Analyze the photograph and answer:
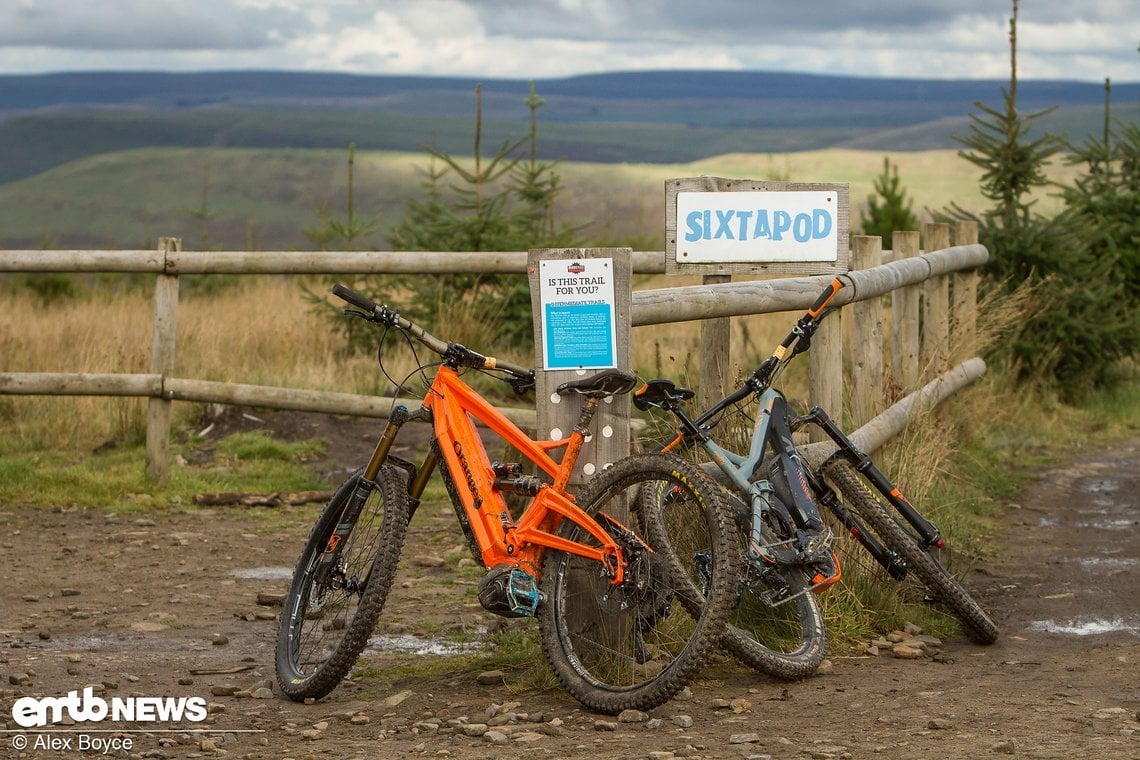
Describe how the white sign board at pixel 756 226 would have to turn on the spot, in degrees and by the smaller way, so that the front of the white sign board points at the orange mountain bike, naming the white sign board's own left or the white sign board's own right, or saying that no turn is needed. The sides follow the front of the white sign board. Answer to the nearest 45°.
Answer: approximately 45° to the white sign board's own right

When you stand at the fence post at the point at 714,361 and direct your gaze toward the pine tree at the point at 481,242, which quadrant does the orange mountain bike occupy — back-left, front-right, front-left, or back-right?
back-left

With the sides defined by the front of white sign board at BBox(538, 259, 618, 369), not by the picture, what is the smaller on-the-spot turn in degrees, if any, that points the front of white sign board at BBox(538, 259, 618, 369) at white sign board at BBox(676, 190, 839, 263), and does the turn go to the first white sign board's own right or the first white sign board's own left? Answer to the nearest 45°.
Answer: approximately 135° to the first white sign board's own left

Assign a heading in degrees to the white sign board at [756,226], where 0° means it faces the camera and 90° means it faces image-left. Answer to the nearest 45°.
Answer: approximately 0°

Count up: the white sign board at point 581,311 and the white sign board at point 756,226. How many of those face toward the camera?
2

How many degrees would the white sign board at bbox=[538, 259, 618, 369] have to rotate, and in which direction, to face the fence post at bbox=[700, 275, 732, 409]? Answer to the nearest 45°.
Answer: approximately 135° to its left

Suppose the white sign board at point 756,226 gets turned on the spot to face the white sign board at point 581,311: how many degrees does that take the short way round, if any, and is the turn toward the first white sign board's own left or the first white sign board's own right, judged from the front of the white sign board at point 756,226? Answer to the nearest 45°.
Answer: approximately 45° to the first white sign board's own right

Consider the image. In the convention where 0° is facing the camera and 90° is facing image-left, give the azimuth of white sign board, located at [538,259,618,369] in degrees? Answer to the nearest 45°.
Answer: approximately 0°
